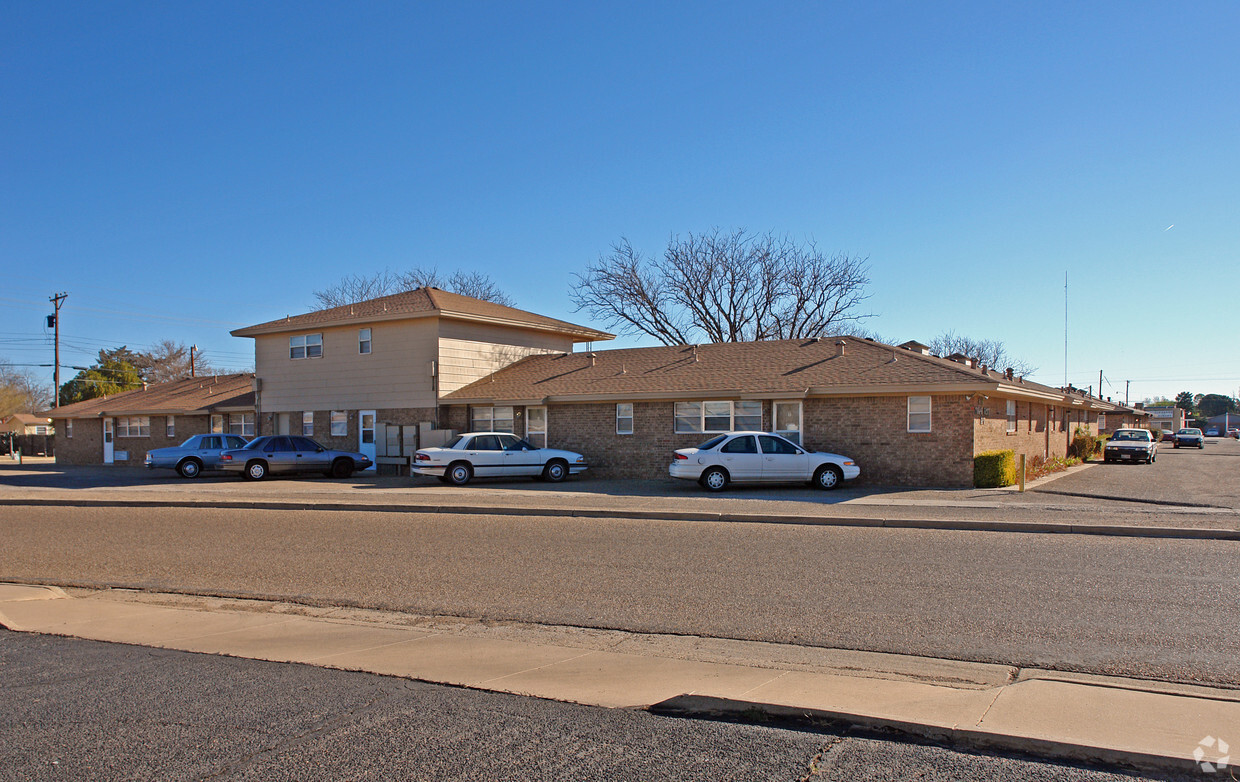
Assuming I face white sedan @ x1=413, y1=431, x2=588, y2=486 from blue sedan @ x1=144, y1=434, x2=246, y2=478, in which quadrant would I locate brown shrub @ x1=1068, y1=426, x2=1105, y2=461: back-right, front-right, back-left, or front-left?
front-left

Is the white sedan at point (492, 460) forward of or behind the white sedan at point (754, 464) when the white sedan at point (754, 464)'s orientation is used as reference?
behind

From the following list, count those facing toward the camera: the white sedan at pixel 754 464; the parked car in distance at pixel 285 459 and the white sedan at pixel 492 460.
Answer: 0

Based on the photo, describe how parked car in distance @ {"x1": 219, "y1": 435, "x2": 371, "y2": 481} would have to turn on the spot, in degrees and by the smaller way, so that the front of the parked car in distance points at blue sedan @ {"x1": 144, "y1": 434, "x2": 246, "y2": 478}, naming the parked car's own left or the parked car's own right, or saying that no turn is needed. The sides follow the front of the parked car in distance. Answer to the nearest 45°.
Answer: approximately 135° to the parked car's own left

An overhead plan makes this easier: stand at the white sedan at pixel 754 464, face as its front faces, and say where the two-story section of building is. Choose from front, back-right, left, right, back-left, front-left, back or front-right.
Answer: back-left

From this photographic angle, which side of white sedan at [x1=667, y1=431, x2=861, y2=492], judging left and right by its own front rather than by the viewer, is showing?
right

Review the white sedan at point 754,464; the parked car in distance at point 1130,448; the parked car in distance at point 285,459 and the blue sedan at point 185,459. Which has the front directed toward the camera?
the parked car in distance at point 1130,448

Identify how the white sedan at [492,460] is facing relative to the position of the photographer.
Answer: facing to the right of the viewer

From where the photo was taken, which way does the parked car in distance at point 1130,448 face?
toward the camera

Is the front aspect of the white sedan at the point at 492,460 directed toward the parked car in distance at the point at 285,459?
no

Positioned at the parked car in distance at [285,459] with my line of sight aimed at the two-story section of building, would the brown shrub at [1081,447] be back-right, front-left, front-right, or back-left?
front-right

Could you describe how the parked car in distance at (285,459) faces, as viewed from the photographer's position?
facing to the right of the viewer

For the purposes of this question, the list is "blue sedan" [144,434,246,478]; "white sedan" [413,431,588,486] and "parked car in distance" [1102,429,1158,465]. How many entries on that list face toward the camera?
1

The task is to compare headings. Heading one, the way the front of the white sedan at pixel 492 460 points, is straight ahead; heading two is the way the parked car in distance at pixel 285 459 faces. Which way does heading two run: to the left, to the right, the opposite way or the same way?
the same way

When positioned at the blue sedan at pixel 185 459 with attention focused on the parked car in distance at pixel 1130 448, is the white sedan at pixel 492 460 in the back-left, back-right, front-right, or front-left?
front-right

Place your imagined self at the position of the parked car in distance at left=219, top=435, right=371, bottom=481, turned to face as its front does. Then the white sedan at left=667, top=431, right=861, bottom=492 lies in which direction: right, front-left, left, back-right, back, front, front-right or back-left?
front-right
